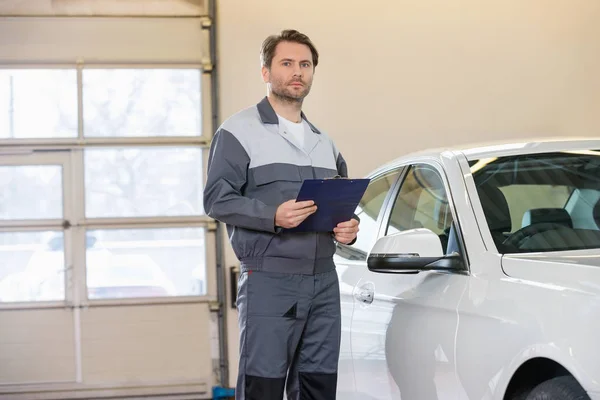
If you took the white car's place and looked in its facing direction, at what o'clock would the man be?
The man is roughly at 4 o'clock from the white car.

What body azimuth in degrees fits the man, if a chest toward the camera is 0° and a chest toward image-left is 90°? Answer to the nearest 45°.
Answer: approximately 315°

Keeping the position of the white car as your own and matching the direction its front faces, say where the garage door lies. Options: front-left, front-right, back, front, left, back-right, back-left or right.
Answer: back

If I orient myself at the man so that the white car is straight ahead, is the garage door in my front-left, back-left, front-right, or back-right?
back-left

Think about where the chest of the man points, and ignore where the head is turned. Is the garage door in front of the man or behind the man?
behind
